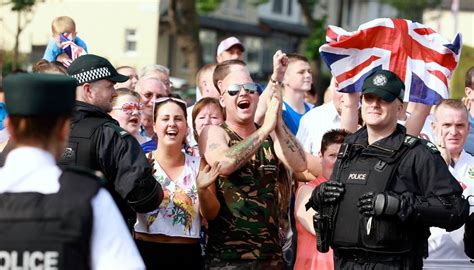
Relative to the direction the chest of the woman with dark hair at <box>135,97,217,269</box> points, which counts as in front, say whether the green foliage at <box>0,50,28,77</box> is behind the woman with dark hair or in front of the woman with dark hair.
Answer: behind

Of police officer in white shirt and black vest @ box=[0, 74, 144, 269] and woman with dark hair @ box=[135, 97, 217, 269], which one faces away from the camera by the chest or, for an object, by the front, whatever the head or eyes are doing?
the police officer in white shirt and black vest

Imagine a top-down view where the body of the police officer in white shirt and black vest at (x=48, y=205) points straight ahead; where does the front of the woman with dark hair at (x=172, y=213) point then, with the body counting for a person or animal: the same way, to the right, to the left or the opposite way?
the opposite way

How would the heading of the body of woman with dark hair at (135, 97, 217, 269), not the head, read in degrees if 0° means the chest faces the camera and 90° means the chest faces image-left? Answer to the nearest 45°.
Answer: approximately 0°

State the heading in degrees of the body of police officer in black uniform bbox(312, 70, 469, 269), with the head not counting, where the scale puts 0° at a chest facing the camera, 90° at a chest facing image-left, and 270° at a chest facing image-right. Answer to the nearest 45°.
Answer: approximately 45°

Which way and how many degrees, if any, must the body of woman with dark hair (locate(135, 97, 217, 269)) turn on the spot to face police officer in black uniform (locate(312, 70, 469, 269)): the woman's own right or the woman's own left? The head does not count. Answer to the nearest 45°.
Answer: approximately 45° to the woman's own left

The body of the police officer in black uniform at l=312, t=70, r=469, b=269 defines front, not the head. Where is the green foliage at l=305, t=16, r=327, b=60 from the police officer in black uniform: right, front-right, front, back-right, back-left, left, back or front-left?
back-right

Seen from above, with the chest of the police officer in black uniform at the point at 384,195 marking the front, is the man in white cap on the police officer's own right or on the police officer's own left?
on the police officer's own right

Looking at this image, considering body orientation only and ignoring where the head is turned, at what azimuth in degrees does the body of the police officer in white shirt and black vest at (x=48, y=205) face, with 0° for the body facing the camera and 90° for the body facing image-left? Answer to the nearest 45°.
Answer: approximately 180°

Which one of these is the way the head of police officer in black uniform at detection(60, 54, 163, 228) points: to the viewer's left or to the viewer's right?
to the viewer's right
